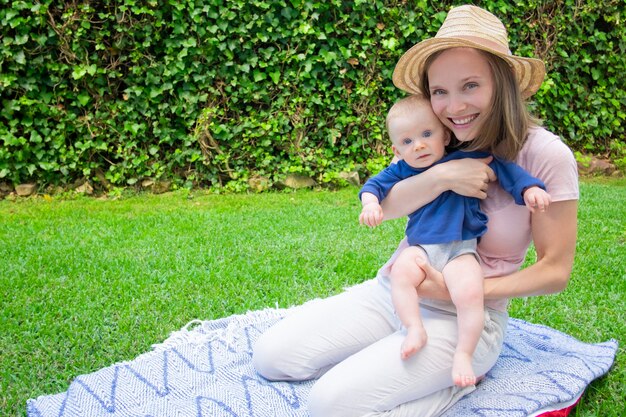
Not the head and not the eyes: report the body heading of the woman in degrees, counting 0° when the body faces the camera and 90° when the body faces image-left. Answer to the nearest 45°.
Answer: approximately 45°
